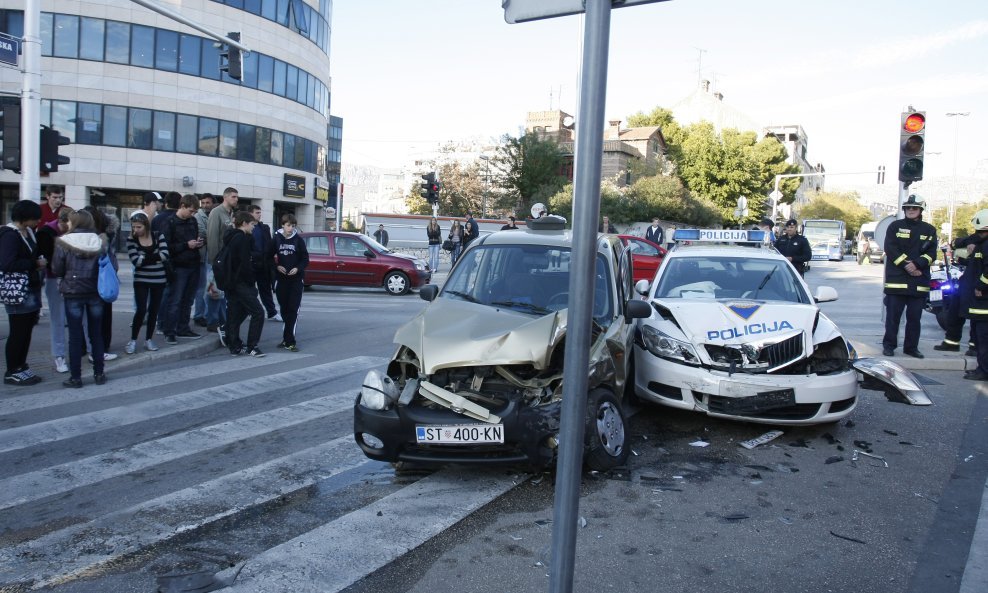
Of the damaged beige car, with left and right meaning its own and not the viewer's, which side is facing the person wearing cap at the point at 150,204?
right

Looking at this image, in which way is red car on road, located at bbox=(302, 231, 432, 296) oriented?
to the viewer's right

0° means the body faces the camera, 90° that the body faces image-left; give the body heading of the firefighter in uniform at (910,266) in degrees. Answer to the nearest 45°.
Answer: approximately 0°

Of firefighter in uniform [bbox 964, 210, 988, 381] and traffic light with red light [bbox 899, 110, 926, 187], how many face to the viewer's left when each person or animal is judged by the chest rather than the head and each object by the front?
1
